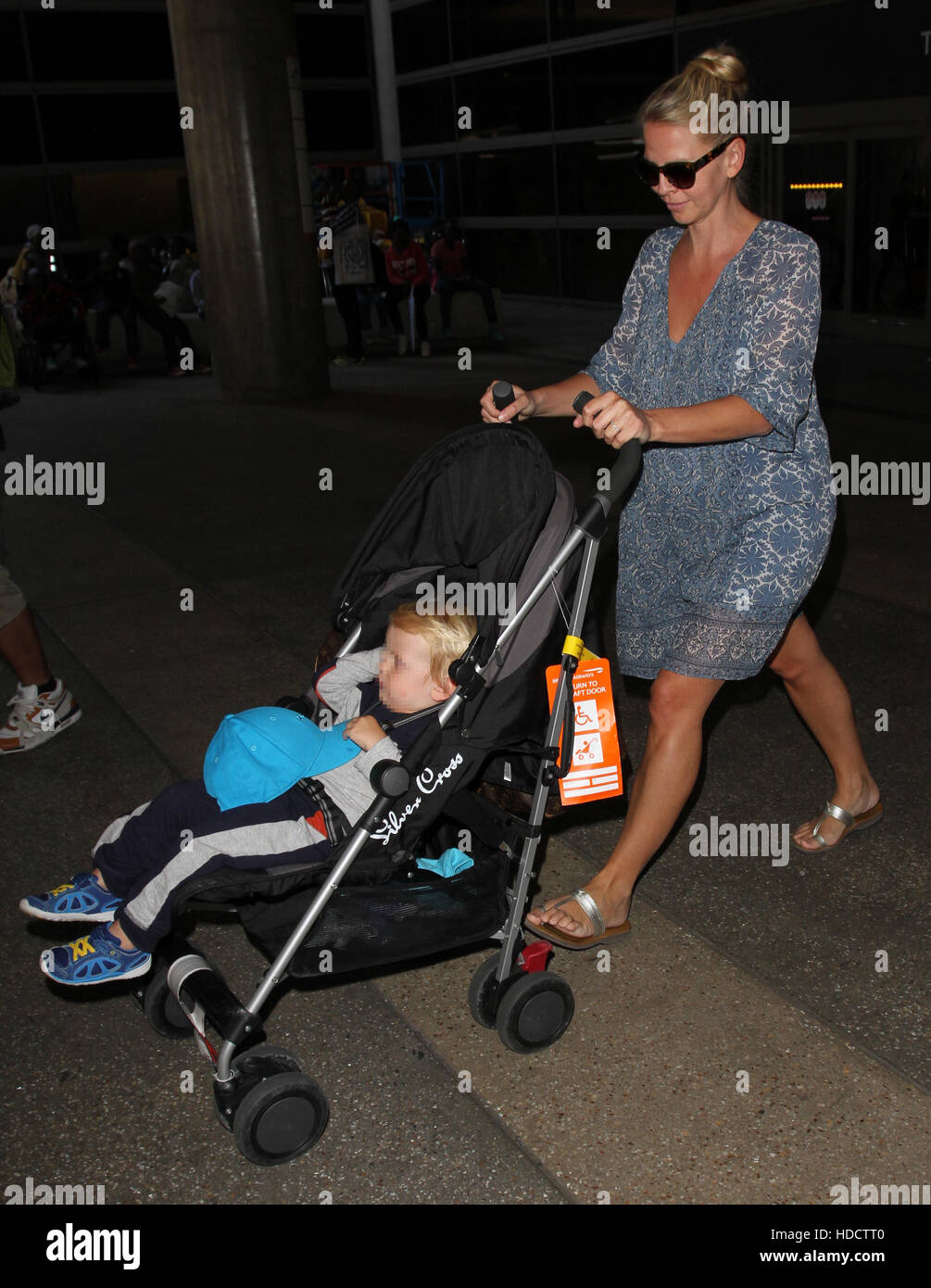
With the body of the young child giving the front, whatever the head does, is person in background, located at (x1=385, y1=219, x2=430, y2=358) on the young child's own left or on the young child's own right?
on the young child's own right

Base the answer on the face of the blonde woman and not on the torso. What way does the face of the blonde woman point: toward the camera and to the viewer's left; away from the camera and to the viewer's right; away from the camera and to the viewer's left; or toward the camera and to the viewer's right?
toward the camera and to the viewer's left

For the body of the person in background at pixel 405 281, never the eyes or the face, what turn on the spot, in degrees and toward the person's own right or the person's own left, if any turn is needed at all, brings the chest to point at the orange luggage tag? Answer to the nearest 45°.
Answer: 0° — they already face it

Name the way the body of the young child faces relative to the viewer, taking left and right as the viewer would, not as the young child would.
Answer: facing to the left of the viewer

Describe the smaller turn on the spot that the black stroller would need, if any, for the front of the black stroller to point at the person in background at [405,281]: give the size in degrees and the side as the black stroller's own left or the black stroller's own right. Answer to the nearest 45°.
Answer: approximately 135° to the black stroller's own right

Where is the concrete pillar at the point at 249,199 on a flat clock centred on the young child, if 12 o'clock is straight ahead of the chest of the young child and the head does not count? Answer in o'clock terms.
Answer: The concrete pillar is roughly at 3 o'clock from the young child.

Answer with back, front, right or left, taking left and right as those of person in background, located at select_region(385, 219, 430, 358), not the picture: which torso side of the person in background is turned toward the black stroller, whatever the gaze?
front

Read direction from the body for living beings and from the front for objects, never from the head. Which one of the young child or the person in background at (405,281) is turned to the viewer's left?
the young child
